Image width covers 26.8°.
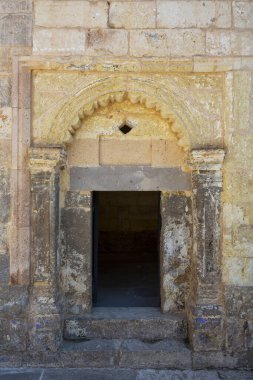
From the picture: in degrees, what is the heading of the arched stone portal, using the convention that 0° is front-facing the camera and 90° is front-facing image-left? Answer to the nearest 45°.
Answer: approximately 0°
